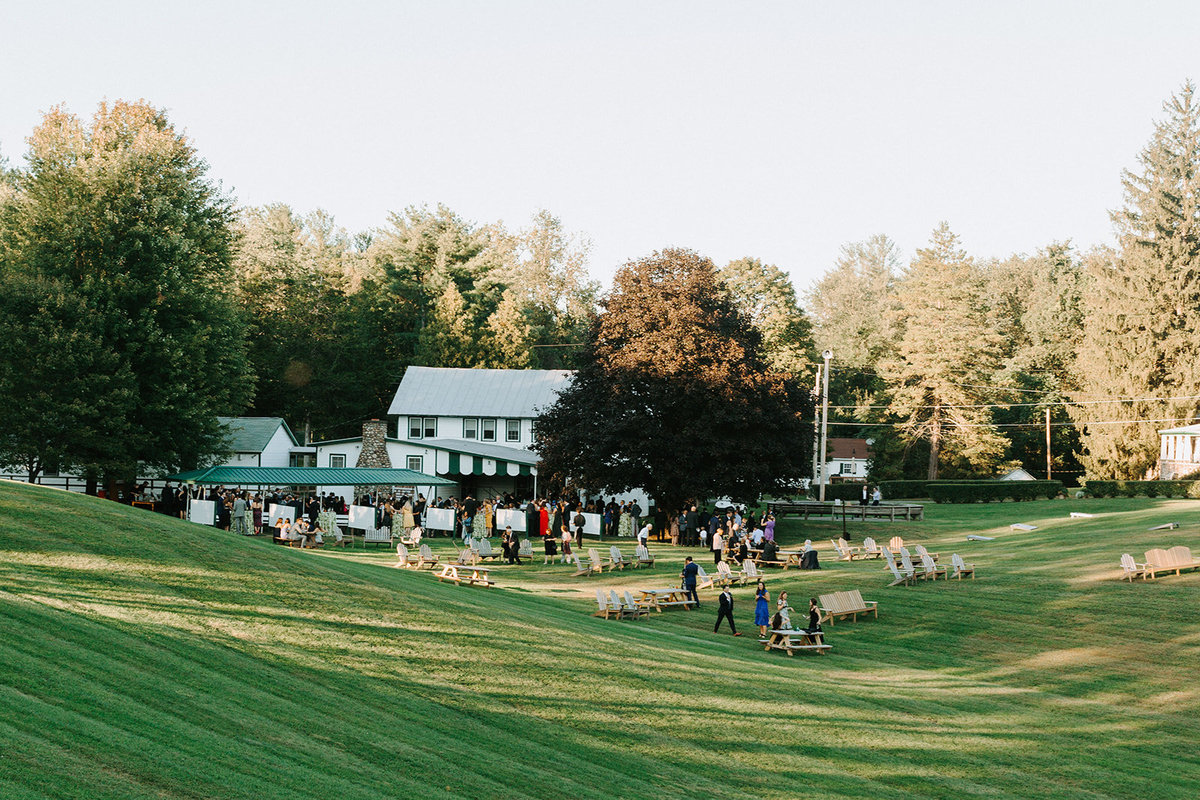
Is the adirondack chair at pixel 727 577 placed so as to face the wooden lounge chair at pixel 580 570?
no

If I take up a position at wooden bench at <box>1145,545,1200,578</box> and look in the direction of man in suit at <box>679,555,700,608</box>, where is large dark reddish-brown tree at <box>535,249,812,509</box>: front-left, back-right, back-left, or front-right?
front-right

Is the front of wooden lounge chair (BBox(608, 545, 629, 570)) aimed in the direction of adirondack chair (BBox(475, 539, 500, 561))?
no

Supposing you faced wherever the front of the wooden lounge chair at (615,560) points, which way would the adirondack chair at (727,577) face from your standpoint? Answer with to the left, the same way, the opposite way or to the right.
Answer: the same way

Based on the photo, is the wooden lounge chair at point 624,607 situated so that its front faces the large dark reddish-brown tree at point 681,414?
no

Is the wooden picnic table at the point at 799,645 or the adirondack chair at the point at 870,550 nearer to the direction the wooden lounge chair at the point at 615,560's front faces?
the wooden picnic table

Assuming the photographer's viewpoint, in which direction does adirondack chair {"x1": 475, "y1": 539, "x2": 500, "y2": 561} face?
facing the viewer and to the right of the viewer

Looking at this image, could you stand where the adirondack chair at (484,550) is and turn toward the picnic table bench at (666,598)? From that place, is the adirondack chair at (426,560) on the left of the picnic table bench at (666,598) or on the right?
right

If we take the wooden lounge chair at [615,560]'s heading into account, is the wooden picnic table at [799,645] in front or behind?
in front

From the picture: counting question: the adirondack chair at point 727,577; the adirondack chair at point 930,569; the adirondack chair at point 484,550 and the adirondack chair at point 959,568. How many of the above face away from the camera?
0

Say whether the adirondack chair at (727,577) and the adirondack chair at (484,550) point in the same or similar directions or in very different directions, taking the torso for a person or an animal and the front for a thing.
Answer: same or similar directions
